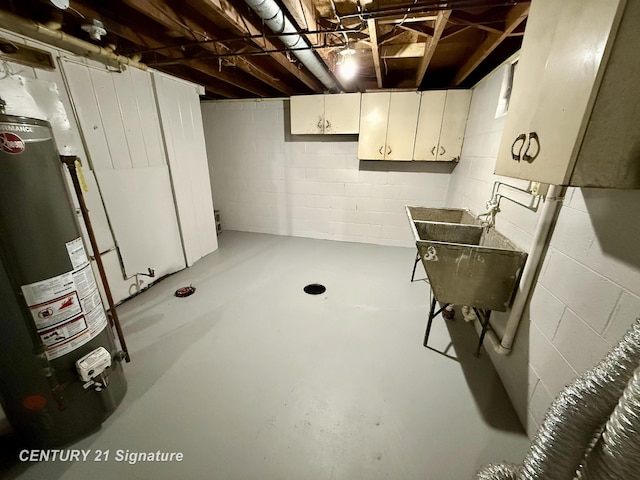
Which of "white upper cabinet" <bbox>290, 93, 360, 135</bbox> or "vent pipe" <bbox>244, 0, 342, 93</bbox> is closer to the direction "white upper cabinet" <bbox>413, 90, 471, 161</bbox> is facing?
the vent pipe

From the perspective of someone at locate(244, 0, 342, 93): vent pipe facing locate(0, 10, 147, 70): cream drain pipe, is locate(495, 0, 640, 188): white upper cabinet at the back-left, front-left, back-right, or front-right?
back-left

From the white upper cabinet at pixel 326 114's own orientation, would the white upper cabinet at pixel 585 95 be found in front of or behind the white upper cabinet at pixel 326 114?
in front

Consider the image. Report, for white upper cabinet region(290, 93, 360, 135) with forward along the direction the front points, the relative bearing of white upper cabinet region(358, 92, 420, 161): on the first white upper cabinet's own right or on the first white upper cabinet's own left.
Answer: on the first white upper cabinet's own left

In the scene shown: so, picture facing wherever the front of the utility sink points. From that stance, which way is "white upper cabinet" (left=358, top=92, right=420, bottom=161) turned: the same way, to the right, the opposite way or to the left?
to the left

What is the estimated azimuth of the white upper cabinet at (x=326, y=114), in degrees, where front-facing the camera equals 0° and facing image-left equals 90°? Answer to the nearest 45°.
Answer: approximately 0°

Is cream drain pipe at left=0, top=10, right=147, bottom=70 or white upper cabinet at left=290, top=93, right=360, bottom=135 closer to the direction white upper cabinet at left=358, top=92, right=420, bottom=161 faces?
the cream drain pipe

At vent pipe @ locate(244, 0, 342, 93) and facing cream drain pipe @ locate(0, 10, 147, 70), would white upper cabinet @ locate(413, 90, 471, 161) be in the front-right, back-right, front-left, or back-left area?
back-right

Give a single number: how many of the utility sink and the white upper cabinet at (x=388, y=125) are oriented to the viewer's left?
1

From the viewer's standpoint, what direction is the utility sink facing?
to the viewer's left

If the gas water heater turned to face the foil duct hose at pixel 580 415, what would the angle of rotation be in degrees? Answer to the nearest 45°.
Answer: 0° — it already faces it
